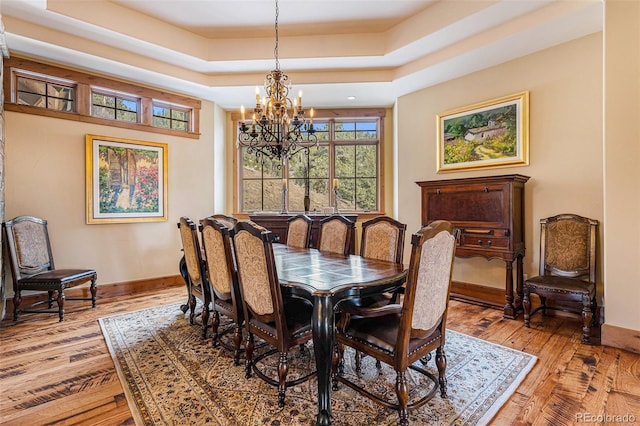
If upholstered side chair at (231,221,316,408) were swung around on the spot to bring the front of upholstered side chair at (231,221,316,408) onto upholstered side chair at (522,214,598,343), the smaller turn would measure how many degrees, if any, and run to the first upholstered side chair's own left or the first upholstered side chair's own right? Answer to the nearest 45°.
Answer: approximately 45° to the first upholstered side chair's own right

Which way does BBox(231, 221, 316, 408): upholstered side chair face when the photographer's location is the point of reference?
facing away from the viewer and to the right of the viewer

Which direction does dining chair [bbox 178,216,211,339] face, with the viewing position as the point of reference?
facing away from the viewer and to the right of the viewer

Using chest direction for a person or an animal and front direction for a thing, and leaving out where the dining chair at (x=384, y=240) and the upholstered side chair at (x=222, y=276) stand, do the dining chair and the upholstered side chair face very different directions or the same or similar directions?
very different directions

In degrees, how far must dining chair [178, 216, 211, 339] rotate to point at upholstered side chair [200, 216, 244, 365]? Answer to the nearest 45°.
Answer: approximately 135° to its right

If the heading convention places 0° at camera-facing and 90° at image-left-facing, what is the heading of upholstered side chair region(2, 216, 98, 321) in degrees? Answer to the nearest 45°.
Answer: approximately 315°

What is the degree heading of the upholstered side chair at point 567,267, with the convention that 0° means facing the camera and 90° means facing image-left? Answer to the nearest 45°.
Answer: approximately 45°

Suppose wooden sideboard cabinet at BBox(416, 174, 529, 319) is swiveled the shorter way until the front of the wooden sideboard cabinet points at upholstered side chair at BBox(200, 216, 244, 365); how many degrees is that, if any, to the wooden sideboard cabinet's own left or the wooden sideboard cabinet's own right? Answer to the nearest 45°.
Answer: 0° — it already faces it
